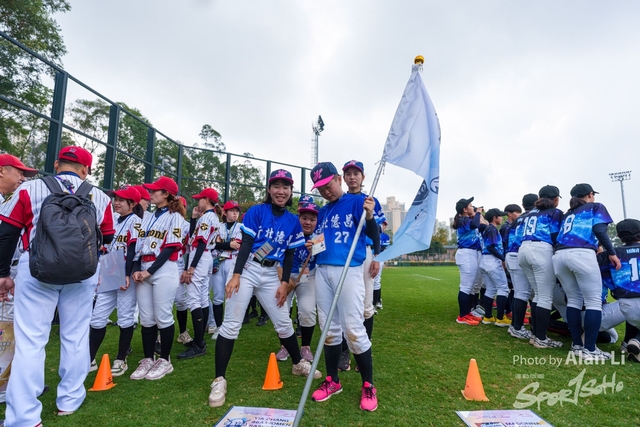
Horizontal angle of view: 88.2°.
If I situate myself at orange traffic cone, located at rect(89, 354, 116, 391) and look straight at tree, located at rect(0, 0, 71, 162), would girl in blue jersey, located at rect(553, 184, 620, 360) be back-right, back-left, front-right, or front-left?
back-right

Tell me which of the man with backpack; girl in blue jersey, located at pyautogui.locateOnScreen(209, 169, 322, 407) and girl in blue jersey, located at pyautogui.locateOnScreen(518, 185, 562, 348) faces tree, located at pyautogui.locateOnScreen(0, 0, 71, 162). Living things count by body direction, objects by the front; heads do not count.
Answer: the man with backpack

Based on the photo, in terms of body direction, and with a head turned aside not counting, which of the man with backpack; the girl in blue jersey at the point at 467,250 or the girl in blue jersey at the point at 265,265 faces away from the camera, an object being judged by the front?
the man with backpack

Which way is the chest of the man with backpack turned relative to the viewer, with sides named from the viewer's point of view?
facing away from the viewer

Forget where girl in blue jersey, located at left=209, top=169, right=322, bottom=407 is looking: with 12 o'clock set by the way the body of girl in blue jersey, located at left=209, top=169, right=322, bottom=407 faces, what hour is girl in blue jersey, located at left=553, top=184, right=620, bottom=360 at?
girl in blue jersey, located at left=553, top=184, right=620, bottom=360 is roughly at 9 o'clock from girl in blue jersey, located at left=209, top=169, right=322, bottom=407.

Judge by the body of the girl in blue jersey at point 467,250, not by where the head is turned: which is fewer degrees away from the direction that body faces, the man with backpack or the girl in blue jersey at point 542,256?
the girl in blue jersey

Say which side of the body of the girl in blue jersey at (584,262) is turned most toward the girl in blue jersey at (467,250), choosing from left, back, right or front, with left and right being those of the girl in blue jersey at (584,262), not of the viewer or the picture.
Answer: left

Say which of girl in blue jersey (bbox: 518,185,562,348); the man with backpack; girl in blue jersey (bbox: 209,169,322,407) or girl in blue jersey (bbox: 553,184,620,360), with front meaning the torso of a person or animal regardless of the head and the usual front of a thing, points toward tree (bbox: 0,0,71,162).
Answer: the man with backpack

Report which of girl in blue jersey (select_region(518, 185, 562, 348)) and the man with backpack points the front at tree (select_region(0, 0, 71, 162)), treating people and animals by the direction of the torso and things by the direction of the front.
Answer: the man with backpack

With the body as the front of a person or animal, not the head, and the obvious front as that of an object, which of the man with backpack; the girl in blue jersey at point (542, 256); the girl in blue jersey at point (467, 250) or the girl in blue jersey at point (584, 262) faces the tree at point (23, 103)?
the man with backpack

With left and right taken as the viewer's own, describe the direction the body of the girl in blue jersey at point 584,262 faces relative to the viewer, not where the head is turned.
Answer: facing away from the viewer and to the right of the viewer

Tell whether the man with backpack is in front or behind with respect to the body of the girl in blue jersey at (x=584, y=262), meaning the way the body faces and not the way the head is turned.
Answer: behind
